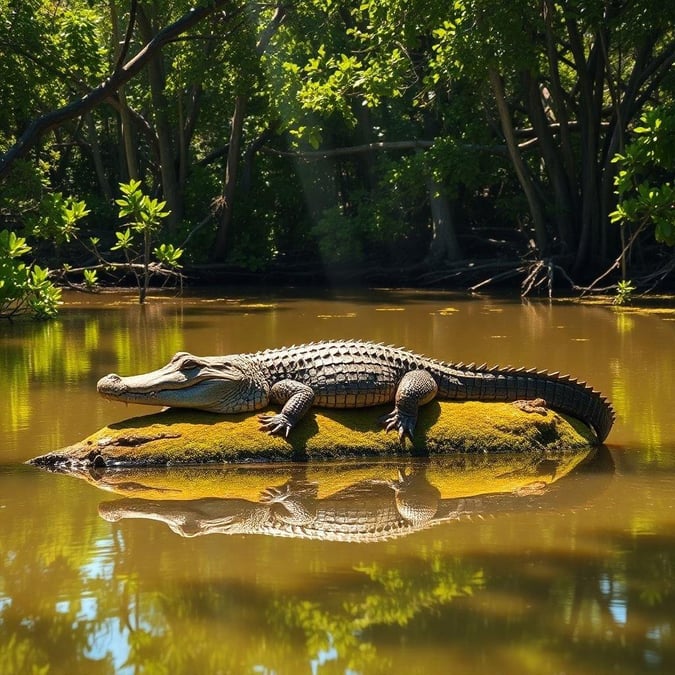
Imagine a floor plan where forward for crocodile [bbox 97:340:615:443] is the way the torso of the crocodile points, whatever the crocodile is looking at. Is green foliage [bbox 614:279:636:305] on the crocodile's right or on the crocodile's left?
on the crocodile's right

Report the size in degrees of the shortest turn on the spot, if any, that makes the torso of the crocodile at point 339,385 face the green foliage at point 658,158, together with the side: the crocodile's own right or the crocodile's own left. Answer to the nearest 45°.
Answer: approximately 135° to the crocodile's own right

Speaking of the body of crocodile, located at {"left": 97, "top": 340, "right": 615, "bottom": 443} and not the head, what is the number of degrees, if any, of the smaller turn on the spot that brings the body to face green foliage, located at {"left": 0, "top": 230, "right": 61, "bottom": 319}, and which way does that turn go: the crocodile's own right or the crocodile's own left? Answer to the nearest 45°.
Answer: approximately 45° to the crocodile's own right

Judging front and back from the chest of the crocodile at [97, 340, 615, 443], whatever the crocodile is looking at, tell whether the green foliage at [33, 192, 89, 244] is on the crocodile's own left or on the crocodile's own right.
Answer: on the crocodile's own right

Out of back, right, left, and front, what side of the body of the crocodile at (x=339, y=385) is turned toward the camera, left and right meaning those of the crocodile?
left
